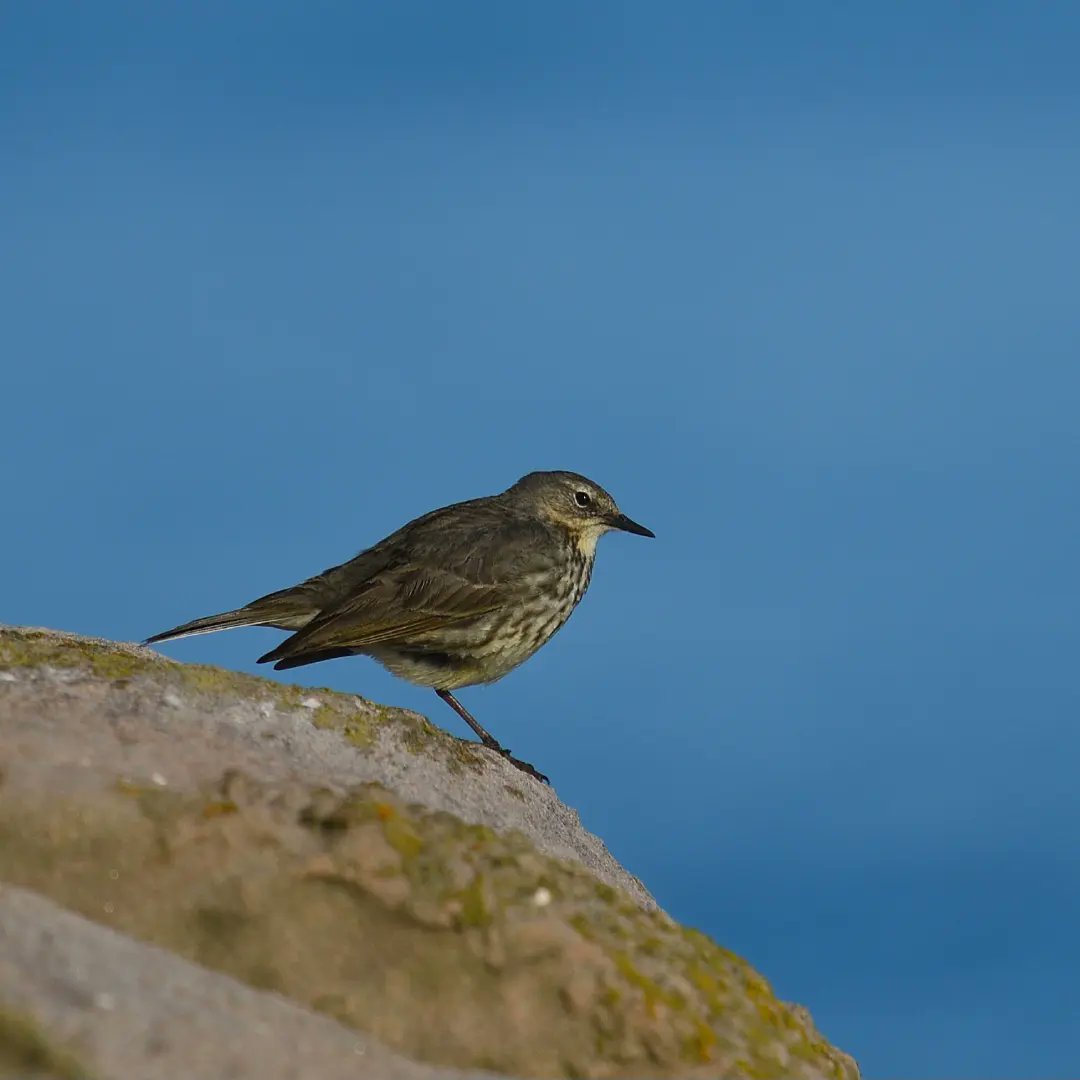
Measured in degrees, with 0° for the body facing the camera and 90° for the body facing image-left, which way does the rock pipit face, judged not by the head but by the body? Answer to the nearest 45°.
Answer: approximately 270°
